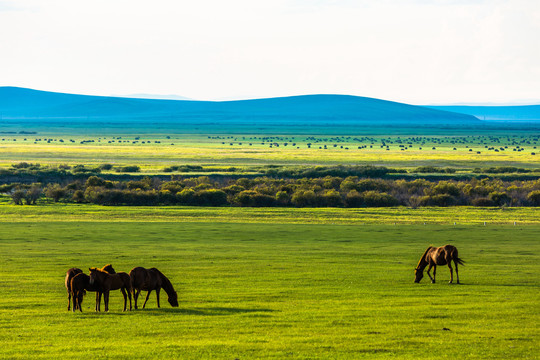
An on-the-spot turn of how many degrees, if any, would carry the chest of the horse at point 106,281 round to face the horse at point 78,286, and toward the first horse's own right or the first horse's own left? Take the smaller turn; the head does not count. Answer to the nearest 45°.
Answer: approximately 45° to the first horse's own right

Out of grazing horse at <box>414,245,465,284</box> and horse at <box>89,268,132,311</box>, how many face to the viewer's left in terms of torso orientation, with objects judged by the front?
2

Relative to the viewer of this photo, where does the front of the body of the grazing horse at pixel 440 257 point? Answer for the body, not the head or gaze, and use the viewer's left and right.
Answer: facing to the left of the viewer

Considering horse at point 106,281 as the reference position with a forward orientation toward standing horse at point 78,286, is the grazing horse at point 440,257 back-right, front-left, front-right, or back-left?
back-right

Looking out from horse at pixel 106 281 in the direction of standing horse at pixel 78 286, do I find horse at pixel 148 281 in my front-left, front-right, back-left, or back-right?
back-right

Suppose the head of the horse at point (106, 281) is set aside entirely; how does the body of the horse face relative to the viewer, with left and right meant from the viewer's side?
facing to the left of the viewer

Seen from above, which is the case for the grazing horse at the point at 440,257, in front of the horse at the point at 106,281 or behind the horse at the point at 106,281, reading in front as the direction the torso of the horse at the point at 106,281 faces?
behind

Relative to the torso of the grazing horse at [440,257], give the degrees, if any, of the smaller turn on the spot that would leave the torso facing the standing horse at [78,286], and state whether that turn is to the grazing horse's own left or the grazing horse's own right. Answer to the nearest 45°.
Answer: approximately 45° to the grazing horse's own left
